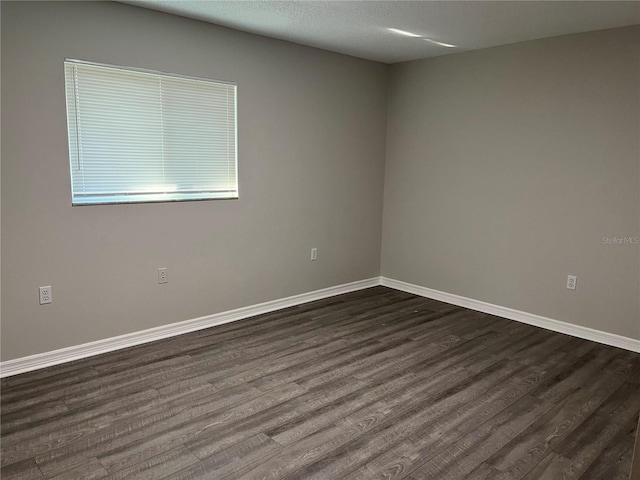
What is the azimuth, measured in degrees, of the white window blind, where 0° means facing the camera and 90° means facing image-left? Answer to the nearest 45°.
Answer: approximately 315°

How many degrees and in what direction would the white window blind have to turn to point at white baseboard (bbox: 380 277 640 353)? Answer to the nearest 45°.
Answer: approximately 45° to its left

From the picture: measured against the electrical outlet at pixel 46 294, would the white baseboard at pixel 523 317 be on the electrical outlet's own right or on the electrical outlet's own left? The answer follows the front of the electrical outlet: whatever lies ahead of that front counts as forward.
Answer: on the electrical outlet's own left

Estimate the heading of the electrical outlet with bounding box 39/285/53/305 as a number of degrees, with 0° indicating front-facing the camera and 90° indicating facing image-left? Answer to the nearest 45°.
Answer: approximately 0°
